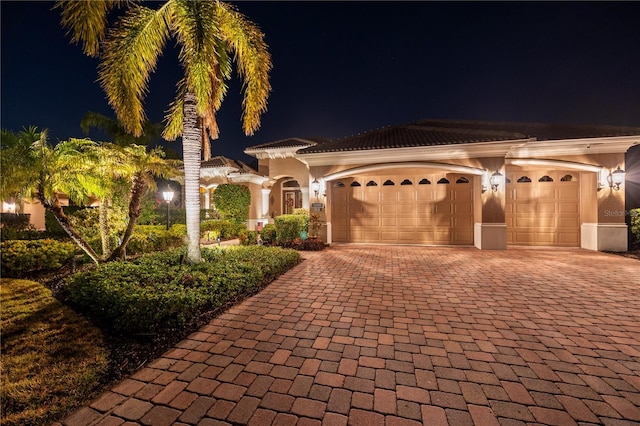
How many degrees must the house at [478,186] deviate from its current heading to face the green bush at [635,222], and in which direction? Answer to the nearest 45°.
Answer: approximately 90° to its left

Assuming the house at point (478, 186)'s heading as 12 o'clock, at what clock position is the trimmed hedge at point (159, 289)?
The trimmed hedge is roughly at 1 o'clock from the house.

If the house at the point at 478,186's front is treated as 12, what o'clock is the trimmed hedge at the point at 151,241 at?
The trimmed hedge is roughly at 2 o'clock from the house.

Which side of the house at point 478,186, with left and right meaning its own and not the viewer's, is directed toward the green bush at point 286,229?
right

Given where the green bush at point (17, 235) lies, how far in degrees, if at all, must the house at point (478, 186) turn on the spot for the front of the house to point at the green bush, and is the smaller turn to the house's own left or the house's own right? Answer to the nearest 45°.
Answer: approximately 45° to the house's own right

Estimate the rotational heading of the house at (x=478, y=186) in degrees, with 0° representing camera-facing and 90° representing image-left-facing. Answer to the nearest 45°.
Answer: approximately 0°

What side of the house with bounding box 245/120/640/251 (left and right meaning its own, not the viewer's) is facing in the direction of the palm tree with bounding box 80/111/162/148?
right

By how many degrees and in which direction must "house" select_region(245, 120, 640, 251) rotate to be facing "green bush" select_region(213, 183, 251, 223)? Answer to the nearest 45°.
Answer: approximately 90° to its right

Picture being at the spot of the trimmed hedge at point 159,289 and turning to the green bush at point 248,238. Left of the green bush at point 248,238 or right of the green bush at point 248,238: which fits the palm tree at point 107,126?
left

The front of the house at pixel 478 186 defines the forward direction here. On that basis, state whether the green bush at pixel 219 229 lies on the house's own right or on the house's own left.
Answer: on the house's own right

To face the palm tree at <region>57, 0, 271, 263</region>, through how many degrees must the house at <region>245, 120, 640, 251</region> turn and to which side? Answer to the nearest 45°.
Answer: approximately 45° to its right

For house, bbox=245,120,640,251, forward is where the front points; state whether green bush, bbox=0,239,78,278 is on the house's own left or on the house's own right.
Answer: on the house's own right

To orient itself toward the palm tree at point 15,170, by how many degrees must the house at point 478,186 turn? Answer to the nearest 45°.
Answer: approximately 45° to its right
